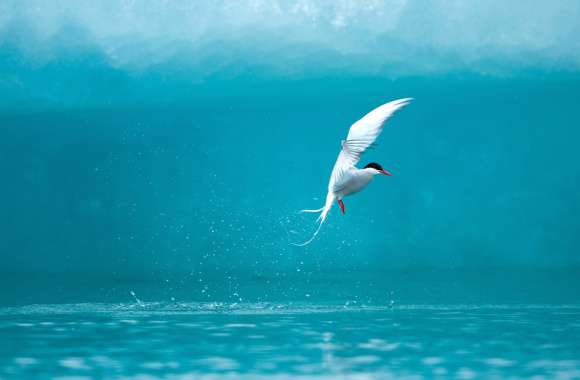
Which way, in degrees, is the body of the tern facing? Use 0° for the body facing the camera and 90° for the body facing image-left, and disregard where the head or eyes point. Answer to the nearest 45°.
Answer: approximately 270°
